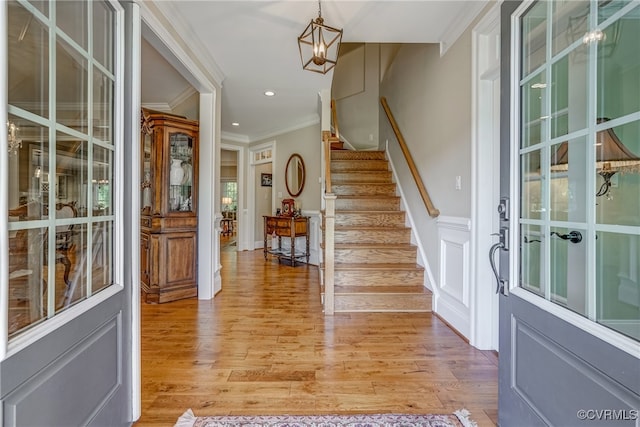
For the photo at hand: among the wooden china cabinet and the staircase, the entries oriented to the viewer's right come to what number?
0

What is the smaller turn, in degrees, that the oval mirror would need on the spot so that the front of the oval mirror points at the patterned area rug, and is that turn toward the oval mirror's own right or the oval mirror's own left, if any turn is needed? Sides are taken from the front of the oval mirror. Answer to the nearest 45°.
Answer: approximately 45° to the oval mirror's own left

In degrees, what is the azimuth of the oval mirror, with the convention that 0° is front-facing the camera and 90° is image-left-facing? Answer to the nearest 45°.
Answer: approximately 45°

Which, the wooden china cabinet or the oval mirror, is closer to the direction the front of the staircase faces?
the wooden china cabinet

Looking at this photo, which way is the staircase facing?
toward the camera
